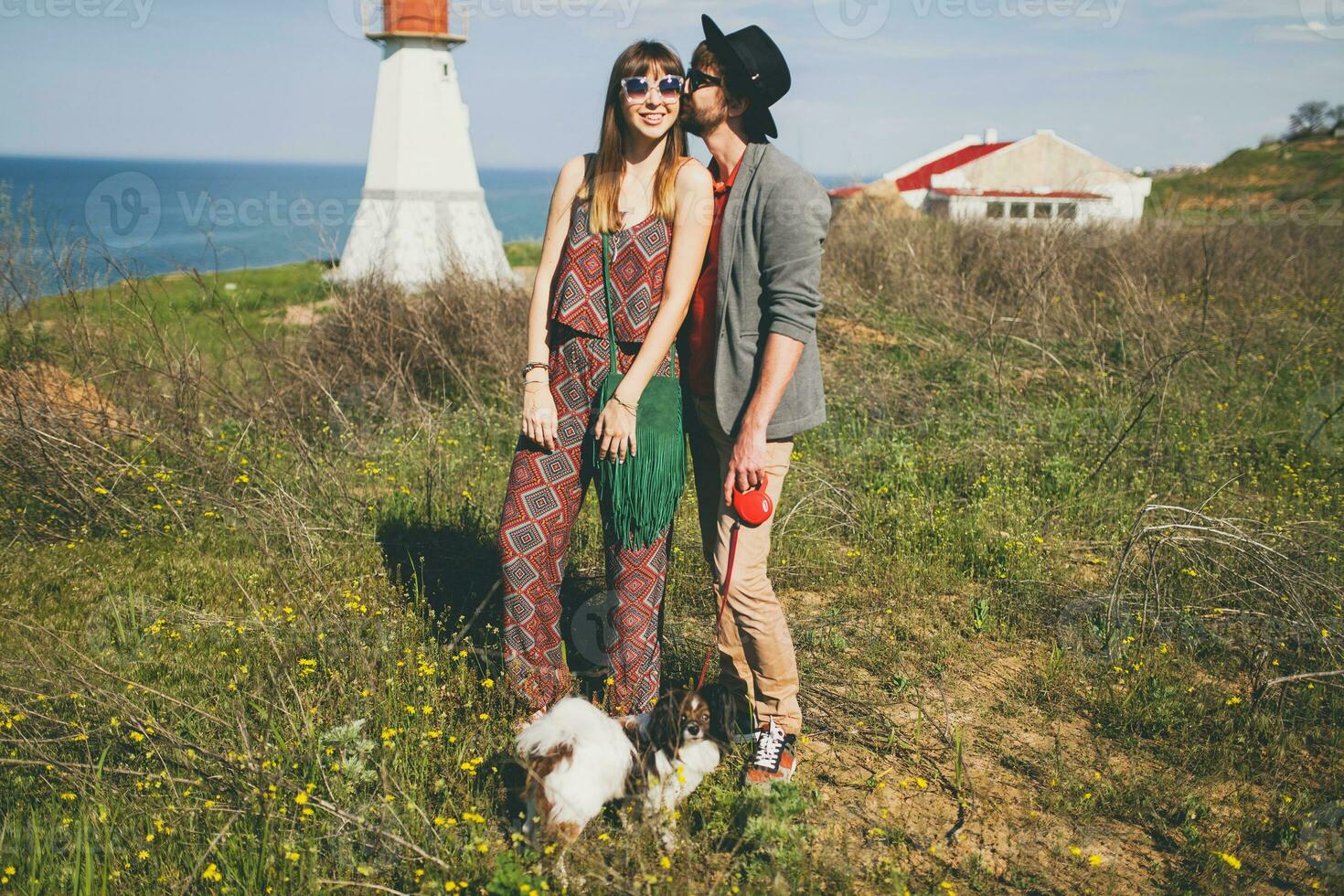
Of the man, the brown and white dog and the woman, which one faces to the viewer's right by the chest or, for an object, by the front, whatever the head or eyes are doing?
the brown and white dog

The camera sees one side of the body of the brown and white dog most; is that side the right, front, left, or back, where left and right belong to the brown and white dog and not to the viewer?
right

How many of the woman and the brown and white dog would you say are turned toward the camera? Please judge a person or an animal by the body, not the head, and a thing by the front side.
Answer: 1

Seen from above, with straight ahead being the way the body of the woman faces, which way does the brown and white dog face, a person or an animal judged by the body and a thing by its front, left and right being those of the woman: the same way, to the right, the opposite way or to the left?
to the left

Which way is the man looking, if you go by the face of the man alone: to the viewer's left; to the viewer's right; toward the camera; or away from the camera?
to the viewer's left

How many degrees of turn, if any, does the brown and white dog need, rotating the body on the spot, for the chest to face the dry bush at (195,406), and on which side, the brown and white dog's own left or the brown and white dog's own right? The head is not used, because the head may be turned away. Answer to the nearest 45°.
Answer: approximately 135° to the brown and white dog's own left

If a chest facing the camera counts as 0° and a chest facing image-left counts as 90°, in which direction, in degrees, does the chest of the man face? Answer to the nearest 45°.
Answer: approximately 45°
